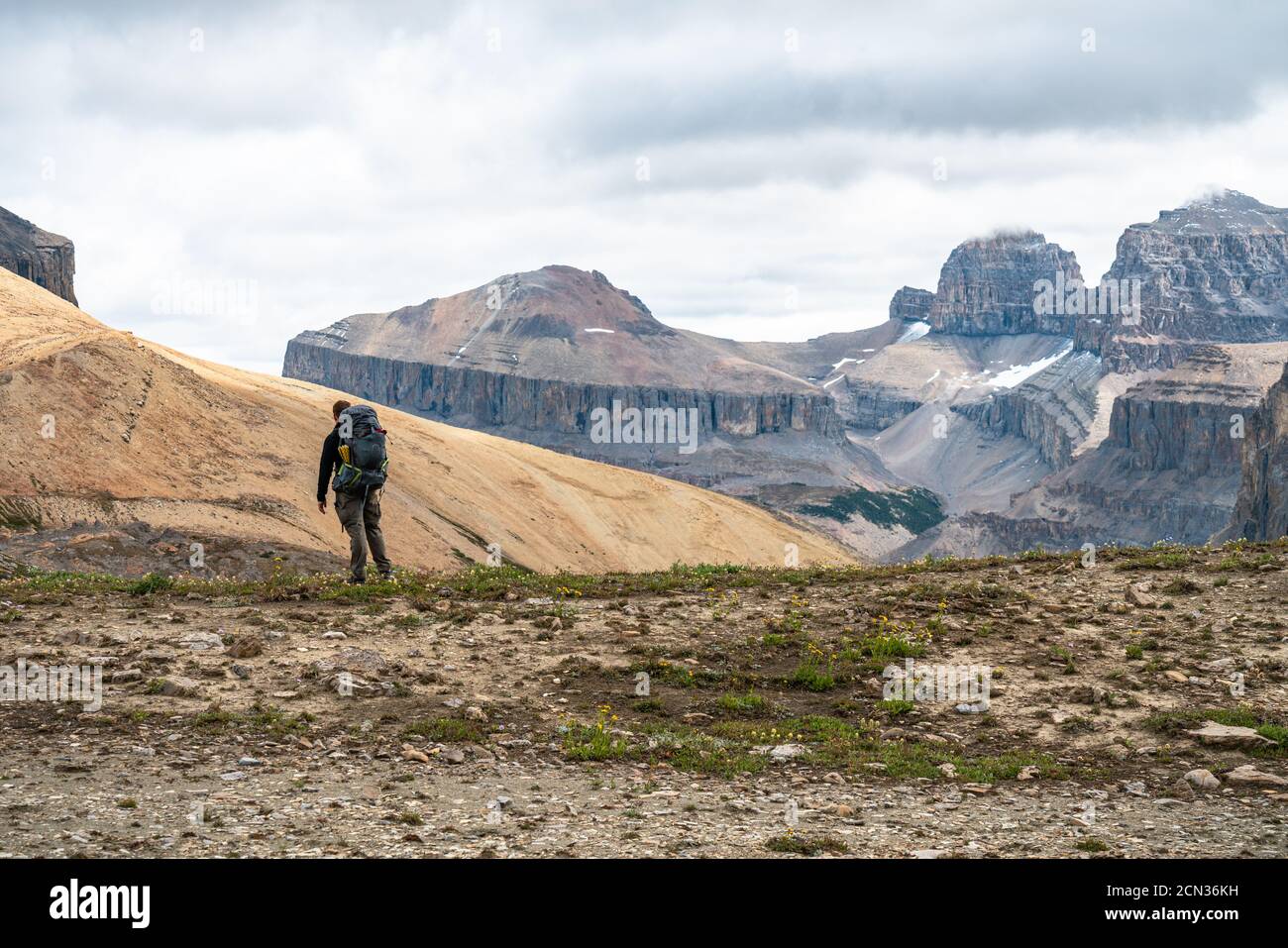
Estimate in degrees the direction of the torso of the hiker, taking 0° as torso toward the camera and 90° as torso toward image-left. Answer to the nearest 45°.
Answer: approximately 135°

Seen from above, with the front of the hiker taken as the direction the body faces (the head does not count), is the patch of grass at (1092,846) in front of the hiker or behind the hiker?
behind

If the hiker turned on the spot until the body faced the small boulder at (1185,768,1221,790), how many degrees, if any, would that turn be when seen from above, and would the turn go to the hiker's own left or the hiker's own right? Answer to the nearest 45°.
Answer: approximately 180°

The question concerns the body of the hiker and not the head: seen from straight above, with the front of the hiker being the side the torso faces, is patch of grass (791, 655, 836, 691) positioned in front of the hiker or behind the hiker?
behind

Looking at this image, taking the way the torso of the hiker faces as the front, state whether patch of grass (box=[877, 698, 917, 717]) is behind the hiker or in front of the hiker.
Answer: behind

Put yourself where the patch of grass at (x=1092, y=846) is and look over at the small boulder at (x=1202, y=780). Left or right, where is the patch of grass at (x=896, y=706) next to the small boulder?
left
